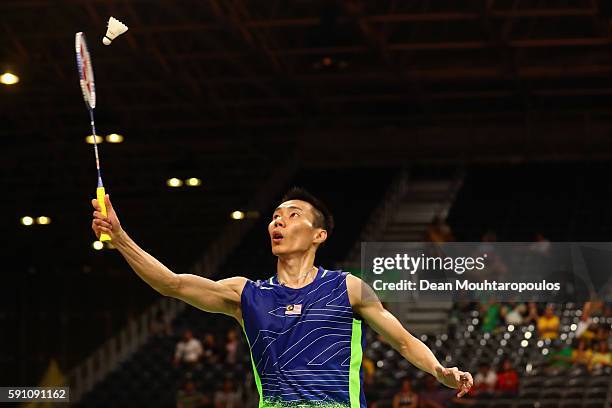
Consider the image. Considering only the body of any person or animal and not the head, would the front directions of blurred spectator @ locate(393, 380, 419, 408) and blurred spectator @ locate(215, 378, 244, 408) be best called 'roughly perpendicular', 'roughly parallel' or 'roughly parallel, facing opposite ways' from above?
roughly parallel

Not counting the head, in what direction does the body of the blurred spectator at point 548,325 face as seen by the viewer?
toward the camera

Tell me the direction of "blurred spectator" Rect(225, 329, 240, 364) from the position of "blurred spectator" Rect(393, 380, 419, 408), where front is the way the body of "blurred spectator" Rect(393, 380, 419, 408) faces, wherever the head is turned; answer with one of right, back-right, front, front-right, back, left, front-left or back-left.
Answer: back-right

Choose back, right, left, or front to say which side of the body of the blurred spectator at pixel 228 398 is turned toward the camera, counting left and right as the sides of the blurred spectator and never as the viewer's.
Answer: front

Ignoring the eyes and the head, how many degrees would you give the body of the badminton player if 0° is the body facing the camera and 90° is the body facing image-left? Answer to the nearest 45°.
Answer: approximately 45°

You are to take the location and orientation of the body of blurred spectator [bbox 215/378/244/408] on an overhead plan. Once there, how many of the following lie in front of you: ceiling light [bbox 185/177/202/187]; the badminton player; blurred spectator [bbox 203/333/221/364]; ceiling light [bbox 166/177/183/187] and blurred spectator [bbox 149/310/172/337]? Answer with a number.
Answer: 1

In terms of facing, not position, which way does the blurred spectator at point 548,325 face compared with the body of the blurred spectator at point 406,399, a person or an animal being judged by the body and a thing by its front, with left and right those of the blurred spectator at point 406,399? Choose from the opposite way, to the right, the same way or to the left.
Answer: the same way

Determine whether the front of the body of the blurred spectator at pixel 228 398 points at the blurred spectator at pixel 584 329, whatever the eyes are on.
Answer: no

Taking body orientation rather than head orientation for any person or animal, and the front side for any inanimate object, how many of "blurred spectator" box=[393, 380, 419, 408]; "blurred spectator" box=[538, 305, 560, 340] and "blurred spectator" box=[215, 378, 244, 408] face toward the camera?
3

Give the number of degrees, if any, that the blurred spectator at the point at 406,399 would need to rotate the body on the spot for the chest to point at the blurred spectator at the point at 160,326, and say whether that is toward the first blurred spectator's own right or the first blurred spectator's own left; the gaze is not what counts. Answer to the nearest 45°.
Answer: approximately 135° to the first blurred spectator's own right

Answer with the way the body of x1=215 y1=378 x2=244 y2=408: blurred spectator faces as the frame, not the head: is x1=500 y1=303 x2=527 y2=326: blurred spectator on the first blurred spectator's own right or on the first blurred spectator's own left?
on the first blurred spectator's own left

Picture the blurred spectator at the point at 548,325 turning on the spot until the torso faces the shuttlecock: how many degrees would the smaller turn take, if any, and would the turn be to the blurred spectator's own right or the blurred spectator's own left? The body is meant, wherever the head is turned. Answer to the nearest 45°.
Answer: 0° — they already face it

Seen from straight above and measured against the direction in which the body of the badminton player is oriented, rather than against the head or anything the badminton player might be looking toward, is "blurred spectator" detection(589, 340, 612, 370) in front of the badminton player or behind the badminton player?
behind
